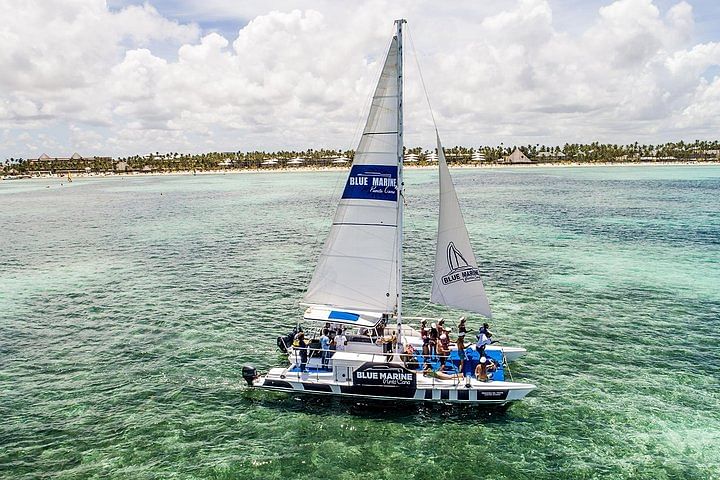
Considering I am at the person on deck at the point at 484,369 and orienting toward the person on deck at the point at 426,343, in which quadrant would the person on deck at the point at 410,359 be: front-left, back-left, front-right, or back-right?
front-left

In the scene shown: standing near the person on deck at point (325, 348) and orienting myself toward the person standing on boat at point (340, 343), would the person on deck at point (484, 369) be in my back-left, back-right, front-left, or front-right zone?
front-right

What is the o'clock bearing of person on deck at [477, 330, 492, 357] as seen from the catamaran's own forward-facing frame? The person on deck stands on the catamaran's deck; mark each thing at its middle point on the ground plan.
The person on deck is roughly at 12 o'clock from the catamaran.

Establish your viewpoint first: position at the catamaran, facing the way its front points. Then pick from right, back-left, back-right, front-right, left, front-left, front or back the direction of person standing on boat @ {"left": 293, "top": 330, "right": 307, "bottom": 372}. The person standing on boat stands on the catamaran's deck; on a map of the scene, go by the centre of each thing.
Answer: back

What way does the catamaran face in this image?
to the viewer's right
